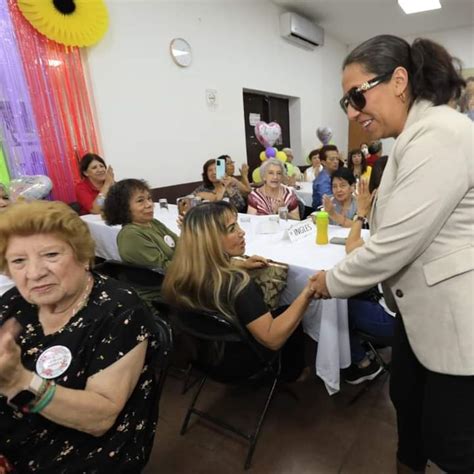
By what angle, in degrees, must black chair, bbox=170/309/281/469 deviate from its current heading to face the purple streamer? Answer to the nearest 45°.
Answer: approximately 90° to its left

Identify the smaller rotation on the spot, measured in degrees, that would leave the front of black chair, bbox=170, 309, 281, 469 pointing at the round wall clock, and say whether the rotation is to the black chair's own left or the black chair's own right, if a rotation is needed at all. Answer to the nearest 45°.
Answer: approximately 45° to the black chair's own left

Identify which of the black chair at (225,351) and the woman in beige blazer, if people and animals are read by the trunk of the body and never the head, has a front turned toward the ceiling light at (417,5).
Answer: the black chair

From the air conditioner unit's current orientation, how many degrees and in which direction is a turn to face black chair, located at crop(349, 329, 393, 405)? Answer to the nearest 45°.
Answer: approximately 45° to its right

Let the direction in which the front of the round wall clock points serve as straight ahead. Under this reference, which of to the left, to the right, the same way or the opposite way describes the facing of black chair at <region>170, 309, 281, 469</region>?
to the left

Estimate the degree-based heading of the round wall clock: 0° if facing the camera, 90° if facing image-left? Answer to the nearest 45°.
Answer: approximately 315°

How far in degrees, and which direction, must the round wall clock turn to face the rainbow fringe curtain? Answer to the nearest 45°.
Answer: approximately 90° to its right

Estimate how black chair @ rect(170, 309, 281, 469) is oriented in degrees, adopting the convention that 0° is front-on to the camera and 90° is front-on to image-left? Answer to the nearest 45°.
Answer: approximately 225°

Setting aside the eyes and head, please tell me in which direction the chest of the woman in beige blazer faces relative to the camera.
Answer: to the viewer's left
